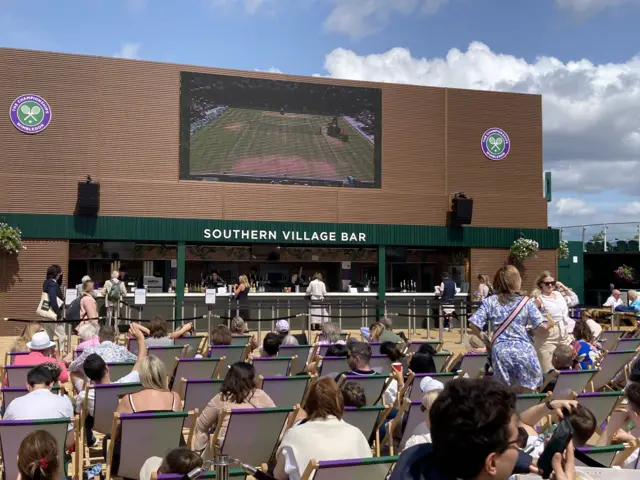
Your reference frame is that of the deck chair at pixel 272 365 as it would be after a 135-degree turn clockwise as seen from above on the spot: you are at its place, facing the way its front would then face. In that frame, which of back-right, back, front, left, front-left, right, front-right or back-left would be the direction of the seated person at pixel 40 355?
back-right

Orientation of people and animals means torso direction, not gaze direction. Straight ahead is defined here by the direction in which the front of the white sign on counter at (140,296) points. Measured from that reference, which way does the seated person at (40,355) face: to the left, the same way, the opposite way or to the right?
the opposite way

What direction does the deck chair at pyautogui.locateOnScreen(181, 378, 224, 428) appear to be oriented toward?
away from the camera

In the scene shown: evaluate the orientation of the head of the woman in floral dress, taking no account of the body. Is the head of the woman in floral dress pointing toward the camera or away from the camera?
away from the camera

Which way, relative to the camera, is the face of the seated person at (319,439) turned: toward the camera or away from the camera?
away from the camera

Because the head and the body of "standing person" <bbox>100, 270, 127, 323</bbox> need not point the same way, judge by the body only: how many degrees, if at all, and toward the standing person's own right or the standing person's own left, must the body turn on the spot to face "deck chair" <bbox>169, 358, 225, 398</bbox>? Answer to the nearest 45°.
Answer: approximately 180°

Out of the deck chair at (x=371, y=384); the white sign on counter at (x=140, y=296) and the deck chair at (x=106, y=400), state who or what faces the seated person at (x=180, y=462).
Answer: the white sign on counter

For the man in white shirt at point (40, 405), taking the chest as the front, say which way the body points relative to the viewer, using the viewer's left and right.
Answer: facing away from the viewer

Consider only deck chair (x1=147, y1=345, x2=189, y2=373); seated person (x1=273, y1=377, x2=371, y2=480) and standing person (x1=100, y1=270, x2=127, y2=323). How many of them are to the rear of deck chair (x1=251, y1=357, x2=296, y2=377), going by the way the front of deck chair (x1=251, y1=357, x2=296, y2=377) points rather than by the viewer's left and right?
1

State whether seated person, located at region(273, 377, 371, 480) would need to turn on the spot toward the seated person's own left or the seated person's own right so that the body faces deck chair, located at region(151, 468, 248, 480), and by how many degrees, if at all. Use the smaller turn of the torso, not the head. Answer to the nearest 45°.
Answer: approximately 135° to the seated person's own left

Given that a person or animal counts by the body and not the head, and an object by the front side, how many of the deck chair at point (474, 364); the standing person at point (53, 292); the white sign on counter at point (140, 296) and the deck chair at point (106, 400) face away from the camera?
2

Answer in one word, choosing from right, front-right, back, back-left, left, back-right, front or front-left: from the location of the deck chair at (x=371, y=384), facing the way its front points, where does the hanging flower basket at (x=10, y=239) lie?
front-left
